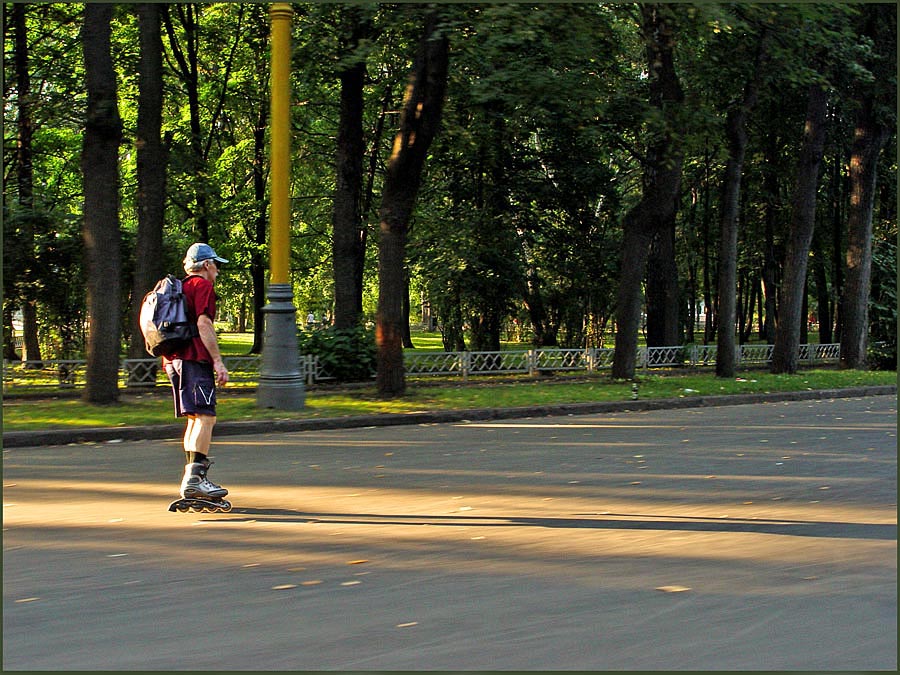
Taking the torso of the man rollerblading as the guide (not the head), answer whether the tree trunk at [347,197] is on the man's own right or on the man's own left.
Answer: on the man's own left

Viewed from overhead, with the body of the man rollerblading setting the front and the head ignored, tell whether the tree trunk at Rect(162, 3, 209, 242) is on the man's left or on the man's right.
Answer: on the man's left

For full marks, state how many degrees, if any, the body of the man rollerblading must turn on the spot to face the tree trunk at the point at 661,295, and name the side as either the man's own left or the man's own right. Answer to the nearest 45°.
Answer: approximately 45° to the man's own left

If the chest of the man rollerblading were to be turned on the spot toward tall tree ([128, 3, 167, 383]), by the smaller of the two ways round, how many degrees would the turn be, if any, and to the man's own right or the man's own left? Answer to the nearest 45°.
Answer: approximately 90° to the man's own left

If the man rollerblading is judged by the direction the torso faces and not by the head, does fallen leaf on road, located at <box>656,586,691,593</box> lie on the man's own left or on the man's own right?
on the man's own right

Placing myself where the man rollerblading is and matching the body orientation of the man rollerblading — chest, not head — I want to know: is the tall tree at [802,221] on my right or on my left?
on my left

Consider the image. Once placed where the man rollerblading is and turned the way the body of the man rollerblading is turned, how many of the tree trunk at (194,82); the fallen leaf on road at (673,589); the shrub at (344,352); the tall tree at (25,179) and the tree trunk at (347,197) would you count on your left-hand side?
4

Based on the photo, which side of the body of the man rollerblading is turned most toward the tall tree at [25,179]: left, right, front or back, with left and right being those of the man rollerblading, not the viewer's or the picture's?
left

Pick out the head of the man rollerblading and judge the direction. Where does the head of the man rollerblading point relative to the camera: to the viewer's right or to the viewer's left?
to the viewer's right

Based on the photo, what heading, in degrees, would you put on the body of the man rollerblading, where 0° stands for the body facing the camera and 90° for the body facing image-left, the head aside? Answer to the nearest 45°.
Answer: approximately 270°
